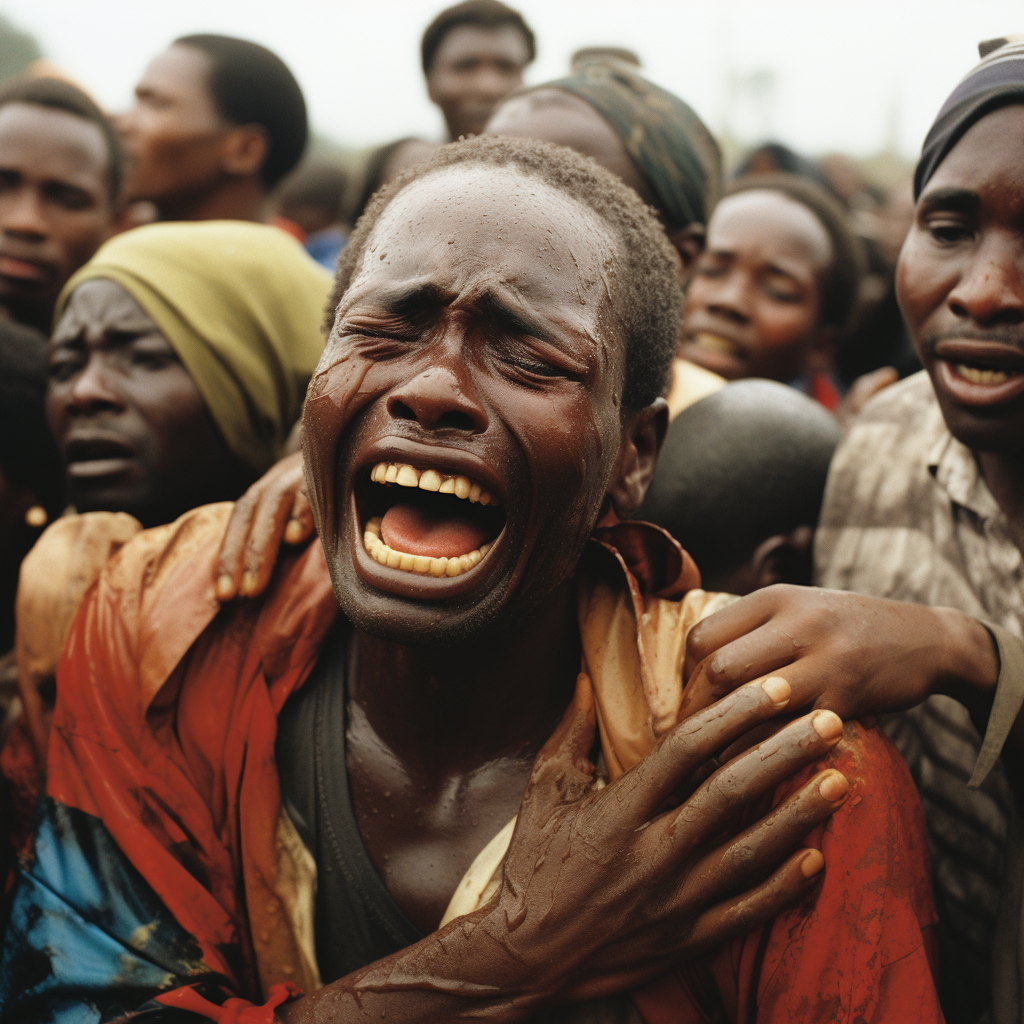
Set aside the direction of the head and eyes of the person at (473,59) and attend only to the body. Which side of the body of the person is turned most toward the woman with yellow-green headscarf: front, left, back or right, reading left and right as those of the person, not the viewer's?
front

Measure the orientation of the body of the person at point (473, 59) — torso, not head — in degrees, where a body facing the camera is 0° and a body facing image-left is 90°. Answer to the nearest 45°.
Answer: approximately 0°

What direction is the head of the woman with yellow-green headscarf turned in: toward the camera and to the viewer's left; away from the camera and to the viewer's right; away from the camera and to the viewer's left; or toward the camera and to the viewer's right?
toward the camera and to the viewer's left

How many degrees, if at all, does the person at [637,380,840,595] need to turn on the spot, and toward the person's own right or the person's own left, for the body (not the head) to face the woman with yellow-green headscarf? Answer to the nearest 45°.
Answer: approximately 135° to the person's own left

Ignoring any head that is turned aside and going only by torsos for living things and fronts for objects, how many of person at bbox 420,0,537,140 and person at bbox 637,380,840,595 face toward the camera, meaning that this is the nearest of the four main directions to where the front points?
1

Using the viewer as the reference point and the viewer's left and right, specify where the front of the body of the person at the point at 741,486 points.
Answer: facing away from the viewer and to the right of the viewer

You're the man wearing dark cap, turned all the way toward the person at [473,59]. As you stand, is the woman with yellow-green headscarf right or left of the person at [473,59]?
left

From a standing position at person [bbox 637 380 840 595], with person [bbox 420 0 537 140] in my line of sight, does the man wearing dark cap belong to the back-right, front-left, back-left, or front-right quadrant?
back-right

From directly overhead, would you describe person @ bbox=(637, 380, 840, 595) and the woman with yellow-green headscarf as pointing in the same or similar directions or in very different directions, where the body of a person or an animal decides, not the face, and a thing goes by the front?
very different directions

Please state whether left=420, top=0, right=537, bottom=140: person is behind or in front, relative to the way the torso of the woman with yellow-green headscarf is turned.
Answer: behind
